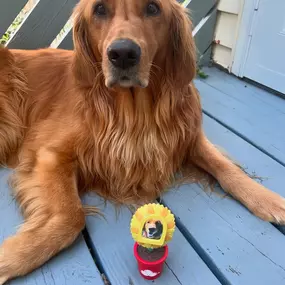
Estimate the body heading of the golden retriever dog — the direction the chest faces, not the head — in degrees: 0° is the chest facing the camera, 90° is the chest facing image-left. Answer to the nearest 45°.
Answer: approximately 315°
